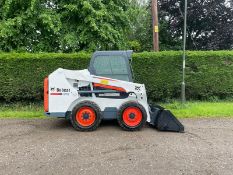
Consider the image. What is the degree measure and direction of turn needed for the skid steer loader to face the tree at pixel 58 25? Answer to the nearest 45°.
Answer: approximately 90° to its left

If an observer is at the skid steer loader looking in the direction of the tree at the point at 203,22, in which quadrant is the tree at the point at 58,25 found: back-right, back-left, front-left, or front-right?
front-left

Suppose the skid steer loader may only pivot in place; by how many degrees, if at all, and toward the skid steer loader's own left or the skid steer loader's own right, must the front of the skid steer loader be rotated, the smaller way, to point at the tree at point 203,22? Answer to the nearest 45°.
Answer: approximately 45° to the skid steer loader's own left

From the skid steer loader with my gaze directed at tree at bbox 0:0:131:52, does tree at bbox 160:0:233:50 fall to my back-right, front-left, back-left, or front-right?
front-right

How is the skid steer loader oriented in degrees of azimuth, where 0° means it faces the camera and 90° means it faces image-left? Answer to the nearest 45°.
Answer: approximately 270°
